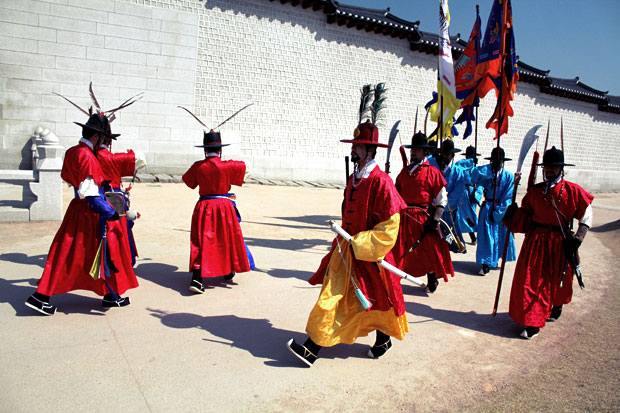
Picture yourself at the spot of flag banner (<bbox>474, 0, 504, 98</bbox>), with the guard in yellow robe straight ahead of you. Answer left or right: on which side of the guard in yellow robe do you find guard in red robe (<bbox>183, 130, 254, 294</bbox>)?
right

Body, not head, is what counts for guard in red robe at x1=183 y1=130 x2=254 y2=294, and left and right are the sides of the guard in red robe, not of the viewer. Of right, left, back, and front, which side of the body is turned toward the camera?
back

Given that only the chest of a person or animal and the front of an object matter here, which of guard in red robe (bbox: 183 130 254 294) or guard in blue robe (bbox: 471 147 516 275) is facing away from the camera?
the guard in red robe

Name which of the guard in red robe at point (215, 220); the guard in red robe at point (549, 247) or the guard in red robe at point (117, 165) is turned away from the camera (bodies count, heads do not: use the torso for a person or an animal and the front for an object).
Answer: the guard in red robe at point (215, 220)

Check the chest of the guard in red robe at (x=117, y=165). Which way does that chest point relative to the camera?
to the viewer's right

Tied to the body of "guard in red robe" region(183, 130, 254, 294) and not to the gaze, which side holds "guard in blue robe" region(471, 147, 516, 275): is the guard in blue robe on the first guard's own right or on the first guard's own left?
on the first guard's own right

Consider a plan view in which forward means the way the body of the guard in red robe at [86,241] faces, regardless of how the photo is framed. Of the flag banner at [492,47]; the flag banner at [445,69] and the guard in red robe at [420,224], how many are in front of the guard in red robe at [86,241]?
3

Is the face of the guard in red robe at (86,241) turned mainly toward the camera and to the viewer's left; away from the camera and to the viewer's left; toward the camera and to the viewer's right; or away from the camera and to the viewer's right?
away from the camera and to the viewer's right

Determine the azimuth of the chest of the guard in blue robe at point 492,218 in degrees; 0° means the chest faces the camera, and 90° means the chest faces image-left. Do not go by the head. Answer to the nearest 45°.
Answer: approximately 45°
